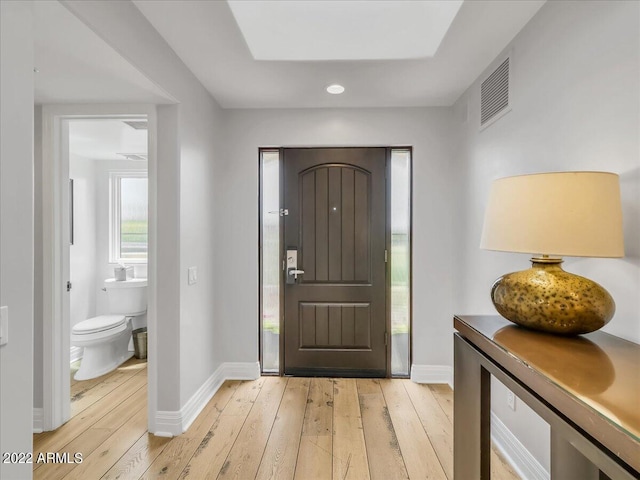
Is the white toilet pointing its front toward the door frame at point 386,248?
no

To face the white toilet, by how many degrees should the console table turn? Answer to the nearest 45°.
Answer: approximately 45° to its right

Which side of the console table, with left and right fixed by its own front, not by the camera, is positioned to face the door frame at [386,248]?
right

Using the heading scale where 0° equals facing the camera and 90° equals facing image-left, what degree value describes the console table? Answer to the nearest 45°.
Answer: approximately 45°

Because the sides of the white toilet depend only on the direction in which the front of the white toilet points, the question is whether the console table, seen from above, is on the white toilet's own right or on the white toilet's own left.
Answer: on the white toilet's own left

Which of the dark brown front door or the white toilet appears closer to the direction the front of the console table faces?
the white toilet

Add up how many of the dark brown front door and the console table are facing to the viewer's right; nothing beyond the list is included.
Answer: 0

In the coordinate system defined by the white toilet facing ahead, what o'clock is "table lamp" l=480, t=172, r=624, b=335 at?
The table lamp is roughly at 10 o'clock from the white toilet.

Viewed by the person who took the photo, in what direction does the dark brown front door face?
facing the viewer

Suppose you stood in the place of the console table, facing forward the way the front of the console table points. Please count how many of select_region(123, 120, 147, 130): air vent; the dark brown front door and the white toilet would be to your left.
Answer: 0

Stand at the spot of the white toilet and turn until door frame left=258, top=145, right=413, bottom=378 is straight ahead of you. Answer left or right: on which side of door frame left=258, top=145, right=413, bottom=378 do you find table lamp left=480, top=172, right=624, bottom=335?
right

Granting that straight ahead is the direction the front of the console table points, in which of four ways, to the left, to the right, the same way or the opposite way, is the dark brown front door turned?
to the left

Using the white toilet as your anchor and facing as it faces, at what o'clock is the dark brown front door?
The dark brown front door is roughly at 9 o'clock from the white toilet.

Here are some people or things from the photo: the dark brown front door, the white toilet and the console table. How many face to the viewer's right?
0

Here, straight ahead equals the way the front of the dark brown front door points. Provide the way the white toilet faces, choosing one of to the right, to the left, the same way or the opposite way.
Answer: the same way

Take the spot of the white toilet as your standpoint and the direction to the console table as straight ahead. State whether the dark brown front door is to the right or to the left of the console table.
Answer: left

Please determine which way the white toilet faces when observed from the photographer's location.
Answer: facing the viewer and to the left of the viewer
